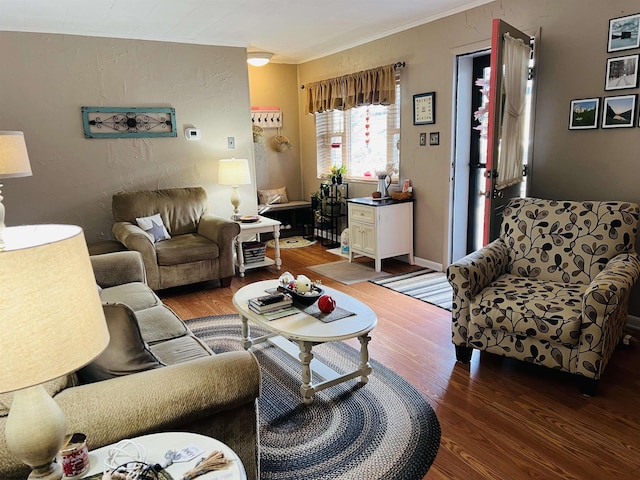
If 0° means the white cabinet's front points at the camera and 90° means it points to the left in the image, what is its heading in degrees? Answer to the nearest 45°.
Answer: approximately 45°

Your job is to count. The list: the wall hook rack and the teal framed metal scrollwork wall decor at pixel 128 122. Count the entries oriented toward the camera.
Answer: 2

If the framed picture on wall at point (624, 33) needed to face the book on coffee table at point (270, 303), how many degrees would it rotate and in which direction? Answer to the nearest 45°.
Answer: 0° — it already faces it

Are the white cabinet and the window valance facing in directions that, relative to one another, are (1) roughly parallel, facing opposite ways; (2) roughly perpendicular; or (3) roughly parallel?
roughly parallel

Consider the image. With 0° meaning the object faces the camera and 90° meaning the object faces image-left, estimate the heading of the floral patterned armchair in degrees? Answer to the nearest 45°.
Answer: approximately 45°

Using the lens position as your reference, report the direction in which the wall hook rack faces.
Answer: facing the viewer

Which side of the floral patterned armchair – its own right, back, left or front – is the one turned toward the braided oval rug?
front

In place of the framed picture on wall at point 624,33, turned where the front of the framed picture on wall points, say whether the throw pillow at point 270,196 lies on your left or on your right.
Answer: on your right

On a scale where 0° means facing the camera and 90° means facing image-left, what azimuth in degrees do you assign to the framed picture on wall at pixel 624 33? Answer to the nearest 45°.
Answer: approximately 45°

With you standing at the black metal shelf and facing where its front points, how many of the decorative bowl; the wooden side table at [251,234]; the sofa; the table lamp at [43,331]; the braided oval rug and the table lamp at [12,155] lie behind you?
0

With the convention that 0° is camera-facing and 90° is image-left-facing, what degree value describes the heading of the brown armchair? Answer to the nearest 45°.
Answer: approximately 315°

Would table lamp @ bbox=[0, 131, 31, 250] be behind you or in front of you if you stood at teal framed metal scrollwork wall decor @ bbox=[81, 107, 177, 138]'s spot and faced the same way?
in front

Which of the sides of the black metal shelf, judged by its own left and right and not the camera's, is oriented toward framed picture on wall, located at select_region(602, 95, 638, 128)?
left

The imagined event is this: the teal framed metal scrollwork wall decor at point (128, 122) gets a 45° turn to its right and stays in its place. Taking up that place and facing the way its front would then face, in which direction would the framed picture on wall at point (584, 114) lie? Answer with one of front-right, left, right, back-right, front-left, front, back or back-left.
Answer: left

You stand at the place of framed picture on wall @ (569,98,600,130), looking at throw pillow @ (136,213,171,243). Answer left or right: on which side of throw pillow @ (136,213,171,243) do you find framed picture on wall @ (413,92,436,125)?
right

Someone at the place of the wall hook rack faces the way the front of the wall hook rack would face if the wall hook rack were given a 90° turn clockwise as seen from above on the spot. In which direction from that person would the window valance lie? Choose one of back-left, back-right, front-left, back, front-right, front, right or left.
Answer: back-left

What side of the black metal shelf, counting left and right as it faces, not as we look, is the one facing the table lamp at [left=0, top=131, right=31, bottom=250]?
front

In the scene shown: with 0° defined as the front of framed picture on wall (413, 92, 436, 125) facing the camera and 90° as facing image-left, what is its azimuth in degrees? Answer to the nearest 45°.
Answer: approximately 45°

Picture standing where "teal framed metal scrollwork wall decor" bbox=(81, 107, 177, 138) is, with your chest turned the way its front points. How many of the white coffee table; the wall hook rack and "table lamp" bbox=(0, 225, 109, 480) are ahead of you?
2

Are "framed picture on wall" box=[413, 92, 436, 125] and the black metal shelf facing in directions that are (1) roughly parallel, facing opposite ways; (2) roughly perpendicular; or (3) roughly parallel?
roughly parallel

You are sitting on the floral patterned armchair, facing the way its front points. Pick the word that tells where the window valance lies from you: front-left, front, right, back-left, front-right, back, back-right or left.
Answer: right
